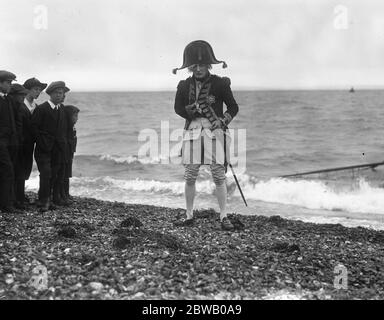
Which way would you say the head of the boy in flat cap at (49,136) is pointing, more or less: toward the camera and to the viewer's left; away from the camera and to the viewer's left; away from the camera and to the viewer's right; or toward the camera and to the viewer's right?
toward the camera and to the viewer's right

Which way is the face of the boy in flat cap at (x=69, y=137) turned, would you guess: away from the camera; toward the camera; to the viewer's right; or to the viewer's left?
to the viewer's right

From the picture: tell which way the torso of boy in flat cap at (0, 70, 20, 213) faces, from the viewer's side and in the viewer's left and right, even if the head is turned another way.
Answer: facing the viewer and to the right of the viewer

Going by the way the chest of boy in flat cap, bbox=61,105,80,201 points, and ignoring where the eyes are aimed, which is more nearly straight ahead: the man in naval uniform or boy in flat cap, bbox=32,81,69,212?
the man in naval uniform

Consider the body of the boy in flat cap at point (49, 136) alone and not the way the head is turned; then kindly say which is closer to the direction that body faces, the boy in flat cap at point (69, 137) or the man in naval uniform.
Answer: the man in naval uniform

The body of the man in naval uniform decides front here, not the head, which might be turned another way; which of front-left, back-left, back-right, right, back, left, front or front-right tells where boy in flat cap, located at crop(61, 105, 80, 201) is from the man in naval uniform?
back-right

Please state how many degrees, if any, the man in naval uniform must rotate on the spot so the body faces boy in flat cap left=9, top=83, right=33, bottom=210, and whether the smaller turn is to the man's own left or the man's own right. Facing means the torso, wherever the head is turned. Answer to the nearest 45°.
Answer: approximately 135° to the man's own right

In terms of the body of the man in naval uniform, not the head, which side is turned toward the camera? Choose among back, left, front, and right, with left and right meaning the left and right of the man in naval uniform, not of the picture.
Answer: front

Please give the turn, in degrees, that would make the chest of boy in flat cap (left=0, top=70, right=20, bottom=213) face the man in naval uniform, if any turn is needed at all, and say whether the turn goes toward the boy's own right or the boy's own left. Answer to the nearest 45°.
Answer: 0° — they already face them

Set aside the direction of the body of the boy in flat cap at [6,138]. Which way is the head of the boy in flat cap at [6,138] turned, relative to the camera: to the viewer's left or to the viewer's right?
to the viewer's right
